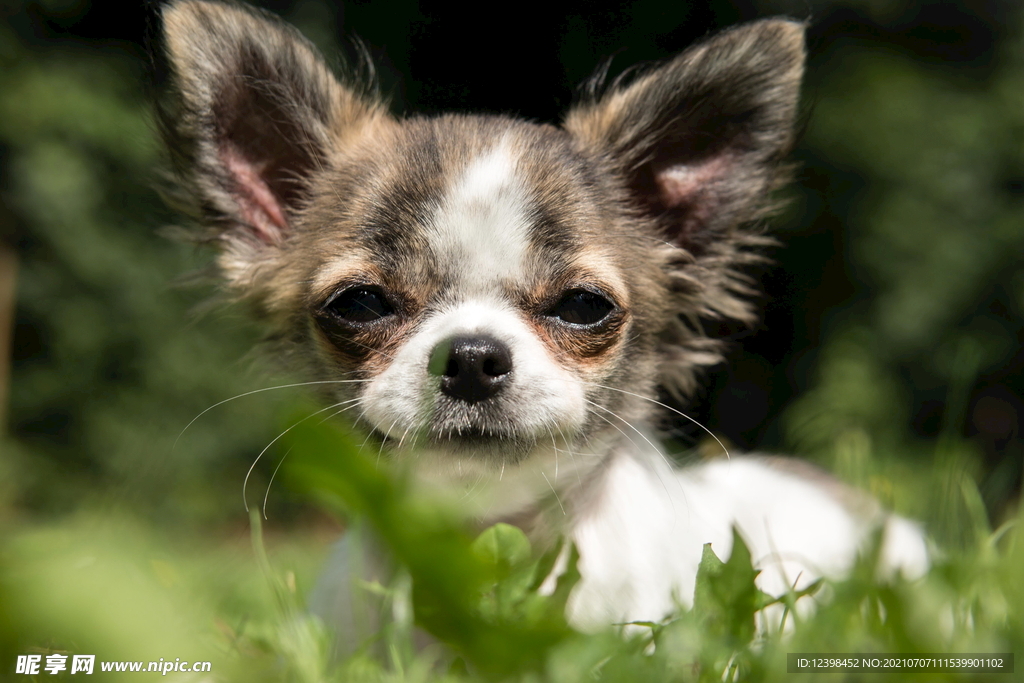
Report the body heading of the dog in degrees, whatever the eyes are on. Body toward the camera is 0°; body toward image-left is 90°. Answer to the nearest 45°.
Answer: approximately 45°
